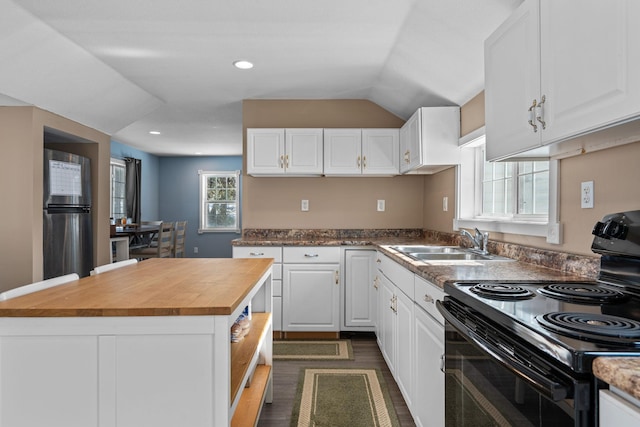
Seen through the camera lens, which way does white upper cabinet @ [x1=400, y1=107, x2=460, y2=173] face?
facing to the left of the viewer

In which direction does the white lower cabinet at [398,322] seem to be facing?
to the viewer's left

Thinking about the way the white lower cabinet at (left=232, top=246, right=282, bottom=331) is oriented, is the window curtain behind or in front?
behind
